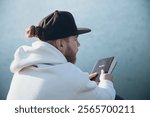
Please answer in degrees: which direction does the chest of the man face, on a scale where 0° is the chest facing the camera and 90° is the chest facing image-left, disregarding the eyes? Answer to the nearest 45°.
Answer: approximately 225°

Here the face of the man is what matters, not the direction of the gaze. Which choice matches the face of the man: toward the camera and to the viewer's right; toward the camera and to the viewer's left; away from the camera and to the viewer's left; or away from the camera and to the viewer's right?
away from the camera and to the viewer's right
